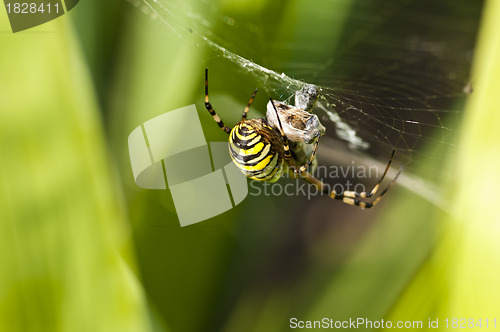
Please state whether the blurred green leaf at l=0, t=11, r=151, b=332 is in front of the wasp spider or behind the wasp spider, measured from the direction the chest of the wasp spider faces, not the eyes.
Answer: behind

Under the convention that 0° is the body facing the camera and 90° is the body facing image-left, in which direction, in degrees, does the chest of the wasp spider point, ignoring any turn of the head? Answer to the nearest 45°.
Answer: approximately 270°
